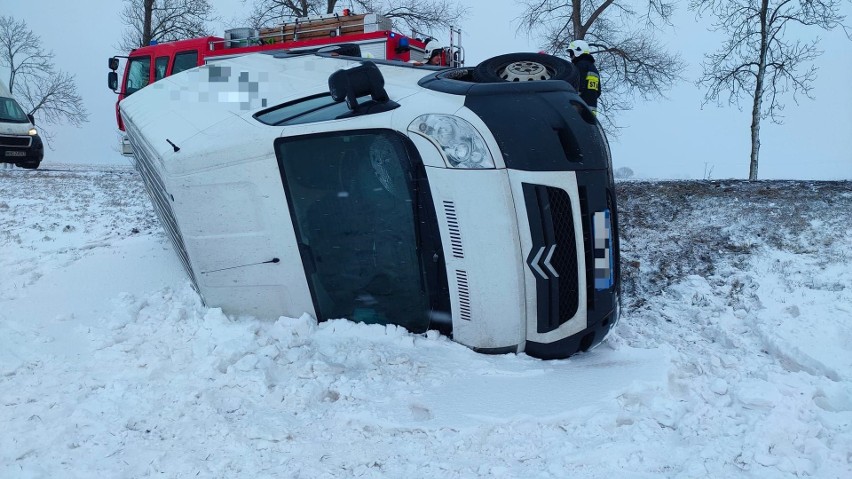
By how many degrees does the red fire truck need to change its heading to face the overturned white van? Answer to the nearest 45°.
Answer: approximately 135° to its left

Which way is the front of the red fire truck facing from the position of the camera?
facing away from the viewer and to the left of the viewer

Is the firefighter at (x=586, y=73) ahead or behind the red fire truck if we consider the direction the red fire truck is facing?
behind
